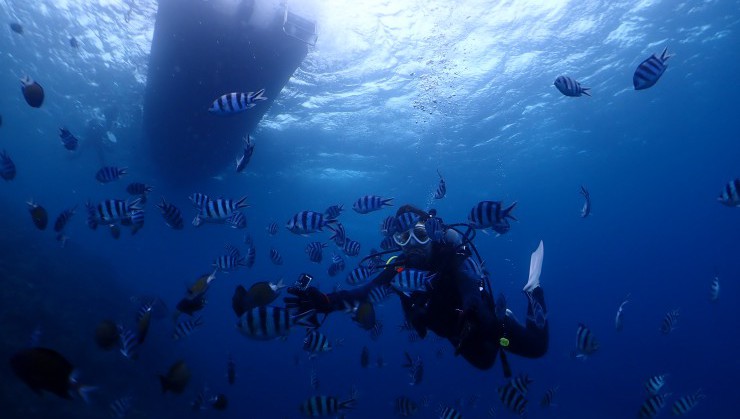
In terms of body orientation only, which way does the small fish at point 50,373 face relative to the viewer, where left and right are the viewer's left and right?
facing to the left of the viewer

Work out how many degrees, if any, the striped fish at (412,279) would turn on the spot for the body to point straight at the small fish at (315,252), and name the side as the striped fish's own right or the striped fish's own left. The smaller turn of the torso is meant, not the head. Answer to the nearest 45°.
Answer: approximately 45° to the striped fish's own right

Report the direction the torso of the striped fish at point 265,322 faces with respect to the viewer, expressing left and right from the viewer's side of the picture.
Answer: facing to the left of the viewer

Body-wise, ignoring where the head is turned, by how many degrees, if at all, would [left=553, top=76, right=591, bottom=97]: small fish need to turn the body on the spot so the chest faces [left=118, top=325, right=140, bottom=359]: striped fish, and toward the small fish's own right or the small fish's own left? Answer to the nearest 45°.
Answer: approximately 45° to the small fish's own left

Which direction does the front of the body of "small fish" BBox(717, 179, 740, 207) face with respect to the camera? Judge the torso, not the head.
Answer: to the viewer's left
